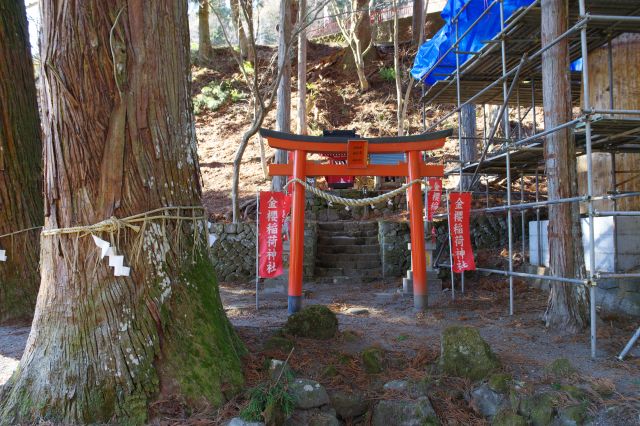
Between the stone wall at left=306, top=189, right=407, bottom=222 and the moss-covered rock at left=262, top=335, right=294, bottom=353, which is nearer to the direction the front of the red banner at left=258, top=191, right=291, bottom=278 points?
the moss-covered rock

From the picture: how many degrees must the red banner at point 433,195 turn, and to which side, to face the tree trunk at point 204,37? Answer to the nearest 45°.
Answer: approximately 135° to its right

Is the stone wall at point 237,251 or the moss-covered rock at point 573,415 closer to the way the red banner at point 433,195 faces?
the moss-covered rock

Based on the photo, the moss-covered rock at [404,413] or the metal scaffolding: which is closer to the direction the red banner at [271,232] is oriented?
the moss-covered rock

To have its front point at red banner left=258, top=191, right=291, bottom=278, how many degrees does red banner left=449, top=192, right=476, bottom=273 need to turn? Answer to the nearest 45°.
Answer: approximately 45° to its right

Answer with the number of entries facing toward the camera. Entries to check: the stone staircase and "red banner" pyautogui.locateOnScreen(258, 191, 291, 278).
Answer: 2

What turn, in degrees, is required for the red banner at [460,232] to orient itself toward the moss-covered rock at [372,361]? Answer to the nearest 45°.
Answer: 0° — it already faces it

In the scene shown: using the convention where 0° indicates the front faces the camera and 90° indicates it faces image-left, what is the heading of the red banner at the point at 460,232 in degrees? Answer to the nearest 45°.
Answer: approximately 0°

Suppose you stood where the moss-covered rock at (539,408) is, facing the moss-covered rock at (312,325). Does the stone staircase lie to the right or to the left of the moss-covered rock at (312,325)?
right
